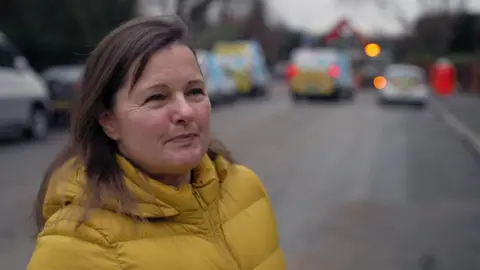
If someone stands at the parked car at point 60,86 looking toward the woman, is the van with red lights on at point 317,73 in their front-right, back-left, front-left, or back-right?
back-left

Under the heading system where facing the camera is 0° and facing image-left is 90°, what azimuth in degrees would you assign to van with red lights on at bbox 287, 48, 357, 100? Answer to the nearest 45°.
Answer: approximately 180°

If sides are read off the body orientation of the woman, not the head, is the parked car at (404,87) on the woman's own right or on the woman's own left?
on the woman's own left

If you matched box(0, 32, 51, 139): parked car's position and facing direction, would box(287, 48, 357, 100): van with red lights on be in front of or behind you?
in front

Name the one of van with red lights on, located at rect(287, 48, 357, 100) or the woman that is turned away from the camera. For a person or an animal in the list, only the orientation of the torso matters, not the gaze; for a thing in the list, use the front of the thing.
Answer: the van with red lights on

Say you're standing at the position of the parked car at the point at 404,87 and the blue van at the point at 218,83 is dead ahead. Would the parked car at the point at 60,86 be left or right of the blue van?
left

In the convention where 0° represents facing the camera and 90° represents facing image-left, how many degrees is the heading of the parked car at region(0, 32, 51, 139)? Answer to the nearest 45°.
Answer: approximately 225°

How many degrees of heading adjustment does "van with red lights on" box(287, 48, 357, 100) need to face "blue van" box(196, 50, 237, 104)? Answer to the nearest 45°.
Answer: approximately 135° to its left

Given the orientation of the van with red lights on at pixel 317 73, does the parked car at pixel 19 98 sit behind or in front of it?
behind

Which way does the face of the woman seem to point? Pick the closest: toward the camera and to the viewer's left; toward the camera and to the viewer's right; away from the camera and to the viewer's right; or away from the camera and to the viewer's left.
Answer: toward the camera and to the viewer's right

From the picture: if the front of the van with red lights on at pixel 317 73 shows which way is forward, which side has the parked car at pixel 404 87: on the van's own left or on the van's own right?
on the van's own right
